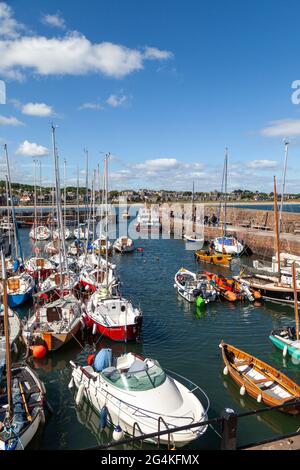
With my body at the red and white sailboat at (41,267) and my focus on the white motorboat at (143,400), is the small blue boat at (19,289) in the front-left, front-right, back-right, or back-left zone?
front-right

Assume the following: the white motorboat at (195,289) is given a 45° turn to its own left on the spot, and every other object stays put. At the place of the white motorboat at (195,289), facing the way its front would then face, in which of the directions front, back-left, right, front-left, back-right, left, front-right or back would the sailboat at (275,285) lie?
back

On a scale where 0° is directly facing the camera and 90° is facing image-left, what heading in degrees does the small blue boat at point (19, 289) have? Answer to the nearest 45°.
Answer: approximately 225°

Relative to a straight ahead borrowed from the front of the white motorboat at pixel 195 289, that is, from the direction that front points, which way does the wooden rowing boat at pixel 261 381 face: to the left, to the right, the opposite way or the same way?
the same way

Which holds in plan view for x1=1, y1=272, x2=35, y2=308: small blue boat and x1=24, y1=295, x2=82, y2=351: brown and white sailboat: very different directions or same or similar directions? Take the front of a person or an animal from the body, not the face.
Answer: same or similar directions

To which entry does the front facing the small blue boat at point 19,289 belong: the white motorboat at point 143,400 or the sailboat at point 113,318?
the sailboat

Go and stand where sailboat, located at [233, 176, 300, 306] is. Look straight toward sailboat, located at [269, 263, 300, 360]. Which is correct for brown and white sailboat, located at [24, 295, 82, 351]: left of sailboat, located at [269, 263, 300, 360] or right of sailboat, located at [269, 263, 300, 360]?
right

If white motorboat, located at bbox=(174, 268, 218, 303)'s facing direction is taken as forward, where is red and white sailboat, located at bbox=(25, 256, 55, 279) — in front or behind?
in front

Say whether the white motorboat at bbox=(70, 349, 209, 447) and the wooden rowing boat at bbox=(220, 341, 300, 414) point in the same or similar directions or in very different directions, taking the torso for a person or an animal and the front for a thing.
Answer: very different directions

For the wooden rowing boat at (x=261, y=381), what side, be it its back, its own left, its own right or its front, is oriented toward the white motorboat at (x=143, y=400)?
left

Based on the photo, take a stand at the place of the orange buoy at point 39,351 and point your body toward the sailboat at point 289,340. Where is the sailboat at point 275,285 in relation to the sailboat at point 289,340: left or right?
left

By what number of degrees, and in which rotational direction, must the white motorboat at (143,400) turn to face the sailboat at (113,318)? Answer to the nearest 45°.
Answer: approximately 135° to its left

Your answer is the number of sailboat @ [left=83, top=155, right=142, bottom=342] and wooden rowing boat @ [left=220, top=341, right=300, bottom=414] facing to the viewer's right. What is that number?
0

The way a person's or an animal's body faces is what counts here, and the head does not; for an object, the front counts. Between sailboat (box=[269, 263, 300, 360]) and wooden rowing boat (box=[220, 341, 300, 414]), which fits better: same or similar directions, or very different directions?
same or similar directions

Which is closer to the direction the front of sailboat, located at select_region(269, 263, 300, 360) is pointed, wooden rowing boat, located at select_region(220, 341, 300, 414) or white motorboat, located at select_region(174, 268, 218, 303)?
the white motorboat

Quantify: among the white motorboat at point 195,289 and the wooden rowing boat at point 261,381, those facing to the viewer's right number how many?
0

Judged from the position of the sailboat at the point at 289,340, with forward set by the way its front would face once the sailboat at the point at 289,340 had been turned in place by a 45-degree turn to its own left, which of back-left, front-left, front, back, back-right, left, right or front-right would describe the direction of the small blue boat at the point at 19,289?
front
